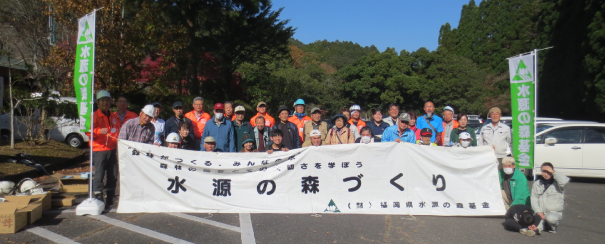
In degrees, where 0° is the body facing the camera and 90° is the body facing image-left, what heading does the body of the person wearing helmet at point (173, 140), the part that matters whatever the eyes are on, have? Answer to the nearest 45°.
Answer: approximately 0°

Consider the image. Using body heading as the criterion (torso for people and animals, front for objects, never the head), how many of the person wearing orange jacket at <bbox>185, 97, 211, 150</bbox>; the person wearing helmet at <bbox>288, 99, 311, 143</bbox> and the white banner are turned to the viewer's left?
0

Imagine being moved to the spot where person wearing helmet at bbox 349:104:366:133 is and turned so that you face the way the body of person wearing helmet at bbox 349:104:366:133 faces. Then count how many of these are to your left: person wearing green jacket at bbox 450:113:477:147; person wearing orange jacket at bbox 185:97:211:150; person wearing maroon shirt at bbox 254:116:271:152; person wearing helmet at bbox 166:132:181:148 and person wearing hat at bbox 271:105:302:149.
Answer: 1

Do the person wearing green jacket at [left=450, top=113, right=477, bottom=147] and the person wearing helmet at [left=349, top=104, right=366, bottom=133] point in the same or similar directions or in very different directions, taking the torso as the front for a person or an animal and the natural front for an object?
same or similar directions

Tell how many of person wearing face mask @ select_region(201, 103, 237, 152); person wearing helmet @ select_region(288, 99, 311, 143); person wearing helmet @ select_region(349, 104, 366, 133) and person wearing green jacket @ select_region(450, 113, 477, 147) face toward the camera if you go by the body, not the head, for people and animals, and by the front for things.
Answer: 4

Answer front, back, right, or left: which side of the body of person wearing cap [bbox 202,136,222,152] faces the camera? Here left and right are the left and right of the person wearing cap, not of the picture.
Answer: front

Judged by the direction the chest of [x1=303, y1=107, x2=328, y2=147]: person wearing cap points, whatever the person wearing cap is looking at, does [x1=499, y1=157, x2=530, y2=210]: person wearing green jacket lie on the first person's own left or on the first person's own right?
on the first person's own left

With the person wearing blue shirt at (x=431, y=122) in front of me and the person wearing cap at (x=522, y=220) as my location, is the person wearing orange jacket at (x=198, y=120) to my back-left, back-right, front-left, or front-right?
front-left

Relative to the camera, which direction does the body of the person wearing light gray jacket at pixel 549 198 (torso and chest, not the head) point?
toward the camera

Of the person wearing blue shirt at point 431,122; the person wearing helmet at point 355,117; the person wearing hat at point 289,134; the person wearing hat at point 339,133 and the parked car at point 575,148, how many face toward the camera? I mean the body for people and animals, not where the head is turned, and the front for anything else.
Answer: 4
